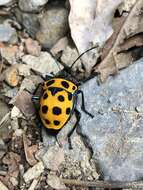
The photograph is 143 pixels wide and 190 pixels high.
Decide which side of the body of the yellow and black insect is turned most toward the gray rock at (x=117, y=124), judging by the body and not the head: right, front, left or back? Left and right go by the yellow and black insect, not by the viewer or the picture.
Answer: right

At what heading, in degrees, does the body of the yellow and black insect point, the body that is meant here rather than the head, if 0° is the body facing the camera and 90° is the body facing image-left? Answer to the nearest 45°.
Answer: approximately 180°

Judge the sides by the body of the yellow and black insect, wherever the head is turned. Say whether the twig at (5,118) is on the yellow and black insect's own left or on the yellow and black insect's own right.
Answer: on the yellow and black insect's own left

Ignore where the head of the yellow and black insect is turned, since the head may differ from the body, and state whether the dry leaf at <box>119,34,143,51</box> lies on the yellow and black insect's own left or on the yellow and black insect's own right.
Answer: on the yellow and black insect's own right
